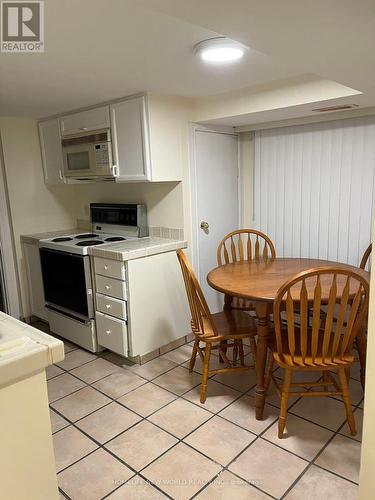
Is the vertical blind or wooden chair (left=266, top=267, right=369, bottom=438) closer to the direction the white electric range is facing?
the wooden chair

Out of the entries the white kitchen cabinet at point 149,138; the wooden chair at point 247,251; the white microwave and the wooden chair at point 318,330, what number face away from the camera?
1

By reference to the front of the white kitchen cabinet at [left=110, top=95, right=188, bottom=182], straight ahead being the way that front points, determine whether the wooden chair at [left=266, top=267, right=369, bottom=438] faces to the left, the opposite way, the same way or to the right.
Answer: the opposite way

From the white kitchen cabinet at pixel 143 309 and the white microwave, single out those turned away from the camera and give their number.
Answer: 0

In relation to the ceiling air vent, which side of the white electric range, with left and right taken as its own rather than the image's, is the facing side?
left

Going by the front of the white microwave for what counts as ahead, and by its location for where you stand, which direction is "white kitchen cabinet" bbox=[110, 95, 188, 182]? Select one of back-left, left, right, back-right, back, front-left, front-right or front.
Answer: left

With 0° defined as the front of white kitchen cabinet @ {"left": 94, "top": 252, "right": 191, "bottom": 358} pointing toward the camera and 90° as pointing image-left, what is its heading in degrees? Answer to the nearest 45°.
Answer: approximately 45°

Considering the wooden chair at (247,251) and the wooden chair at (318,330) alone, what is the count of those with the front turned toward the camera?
1

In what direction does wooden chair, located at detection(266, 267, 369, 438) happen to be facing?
away from the camera

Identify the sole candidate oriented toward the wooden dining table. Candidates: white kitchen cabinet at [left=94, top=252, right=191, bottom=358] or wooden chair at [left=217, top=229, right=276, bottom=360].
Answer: the wooden chair

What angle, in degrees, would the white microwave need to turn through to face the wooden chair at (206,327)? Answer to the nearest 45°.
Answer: approximately 90° to its left

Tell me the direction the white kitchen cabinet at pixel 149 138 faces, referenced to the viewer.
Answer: facing the viewer and to the left of the viewer

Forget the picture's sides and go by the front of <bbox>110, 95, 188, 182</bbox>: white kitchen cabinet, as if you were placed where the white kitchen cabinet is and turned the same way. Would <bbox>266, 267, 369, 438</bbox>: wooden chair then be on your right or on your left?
on your left
